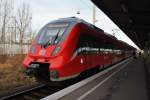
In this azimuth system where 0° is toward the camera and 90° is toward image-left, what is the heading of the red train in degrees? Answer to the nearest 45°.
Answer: approximately 45°
